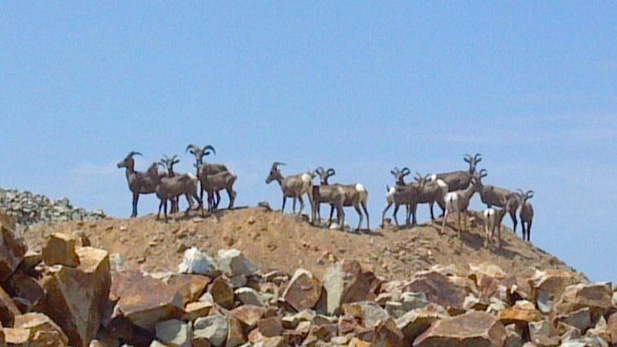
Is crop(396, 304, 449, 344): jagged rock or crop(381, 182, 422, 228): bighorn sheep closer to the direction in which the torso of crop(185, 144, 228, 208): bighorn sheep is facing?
the jagged rock

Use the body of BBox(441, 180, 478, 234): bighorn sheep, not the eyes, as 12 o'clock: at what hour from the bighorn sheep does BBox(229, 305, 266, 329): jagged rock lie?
The jagged rock is roughly at 5 o'clock from the bighorn sheep.

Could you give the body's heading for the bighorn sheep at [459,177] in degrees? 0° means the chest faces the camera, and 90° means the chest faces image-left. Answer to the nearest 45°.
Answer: approximately 270°

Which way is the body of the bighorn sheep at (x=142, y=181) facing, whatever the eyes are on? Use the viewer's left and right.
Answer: facing to the left of the viewer

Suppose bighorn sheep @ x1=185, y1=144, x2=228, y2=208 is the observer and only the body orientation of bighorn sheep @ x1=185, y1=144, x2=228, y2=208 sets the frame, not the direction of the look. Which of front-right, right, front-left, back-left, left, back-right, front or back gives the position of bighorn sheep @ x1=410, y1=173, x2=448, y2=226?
back-left

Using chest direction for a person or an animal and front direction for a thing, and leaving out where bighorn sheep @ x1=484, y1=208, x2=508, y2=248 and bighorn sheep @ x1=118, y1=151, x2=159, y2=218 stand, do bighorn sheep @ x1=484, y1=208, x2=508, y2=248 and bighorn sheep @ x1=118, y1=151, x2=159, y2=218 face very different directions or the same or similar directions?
very different directions

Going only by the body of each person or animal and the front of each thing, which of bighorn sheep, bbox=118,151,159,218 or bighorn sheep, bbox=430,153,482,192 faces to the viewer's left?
bighorn sheep, bbox=118,151,159,218
